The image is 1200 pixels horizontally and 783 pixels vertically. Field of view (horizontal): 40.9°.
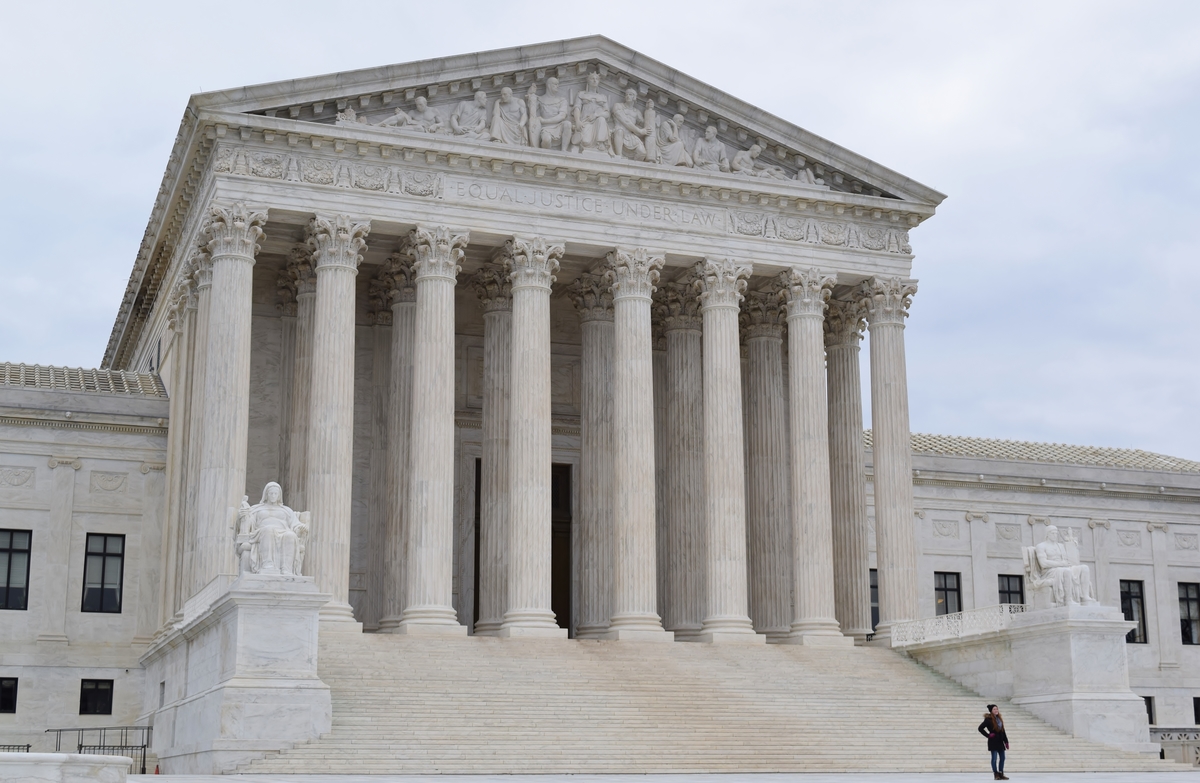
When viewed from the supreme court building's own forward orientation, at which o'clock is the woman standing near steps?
The woman standing near steps is roughly at 12 o'clock from the supreme court building.

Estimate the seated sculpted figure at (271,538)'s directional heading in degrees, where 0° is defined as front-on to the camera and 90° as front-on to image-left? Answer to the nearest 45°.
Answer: approximately 0°

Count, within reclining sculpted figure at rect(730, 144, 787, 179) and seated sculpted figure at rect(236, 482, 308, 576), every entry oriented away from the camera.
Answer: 0

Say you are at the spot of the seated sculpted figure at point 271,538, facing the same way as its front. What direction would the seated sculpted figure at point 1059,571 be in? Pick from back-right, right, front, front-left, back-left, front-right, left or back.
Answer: left

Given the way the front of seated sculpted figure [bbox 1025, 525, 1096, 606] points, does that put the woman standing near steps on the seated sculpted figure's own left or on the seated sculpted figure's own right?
on the seated sculpted figure's own right

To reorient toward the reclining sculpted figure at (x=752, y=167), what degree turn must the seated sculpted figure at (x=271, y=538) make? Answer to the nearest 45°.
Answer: approximately 135° to its left

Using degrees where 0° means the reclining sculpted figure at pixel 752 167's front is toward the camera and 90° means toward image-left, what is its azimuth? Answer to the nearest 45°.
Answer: approximately 315°
